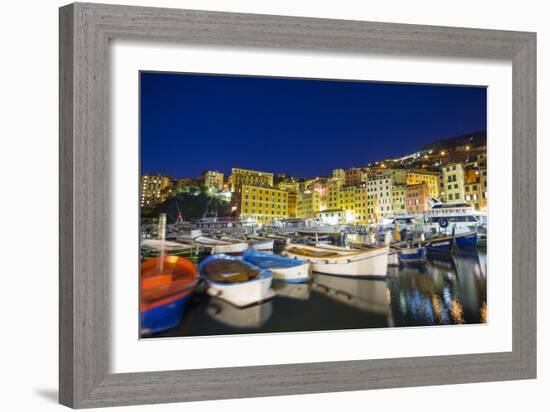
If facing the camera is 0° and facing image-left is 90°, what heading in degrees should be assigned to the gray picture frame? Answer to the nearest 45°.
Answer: approximately 315°
